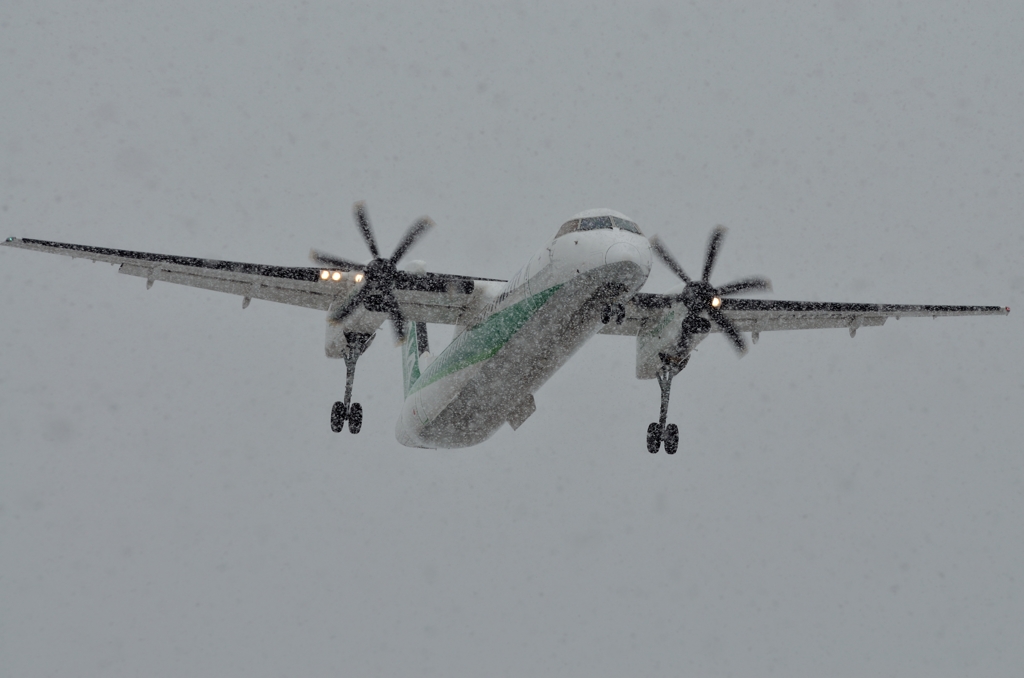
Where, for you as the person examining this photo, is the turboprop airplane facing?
facing the viewer
